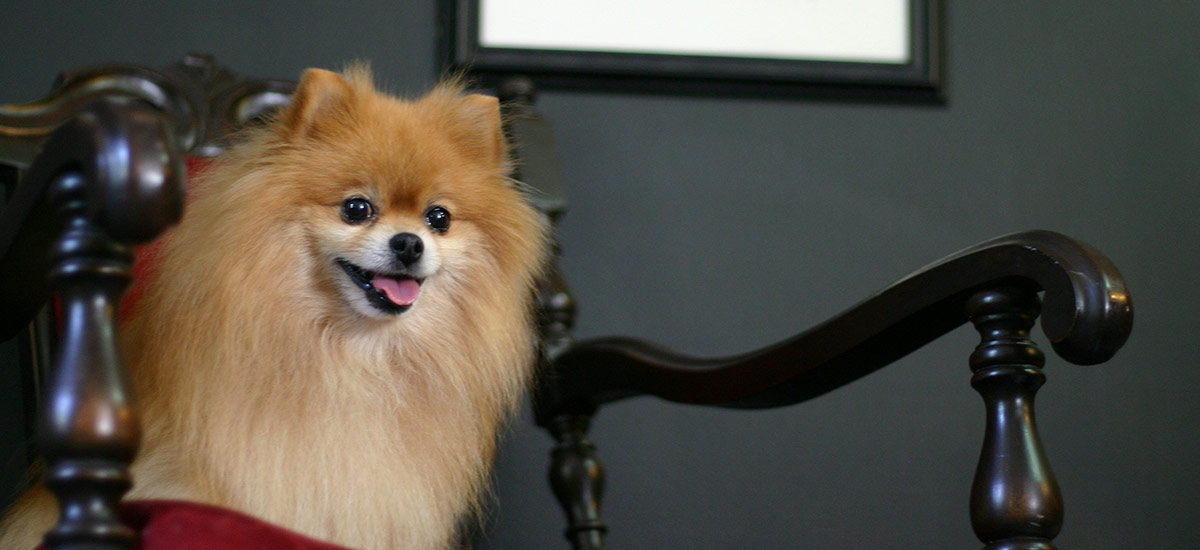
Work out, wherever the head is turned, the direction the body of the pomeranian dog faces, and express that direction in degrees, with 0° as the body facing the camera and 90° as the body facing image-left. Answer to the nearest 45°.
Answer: approximately 315°

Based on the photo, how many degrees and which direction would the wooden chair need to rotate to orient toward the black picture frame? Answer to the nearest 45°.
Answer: approximately 135° to its left

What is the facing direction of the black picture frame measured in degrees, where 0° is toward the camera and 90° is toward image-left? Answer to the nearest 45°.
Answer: approximately 0°

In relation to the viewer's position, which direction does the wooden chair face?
facing the viewer and to the right of the viewer

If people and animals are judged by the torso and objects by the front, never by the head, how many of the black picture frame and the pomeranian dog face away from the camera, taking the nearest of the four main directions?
0

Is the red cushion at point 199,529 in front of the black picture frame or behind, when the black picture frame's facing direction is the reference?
in front

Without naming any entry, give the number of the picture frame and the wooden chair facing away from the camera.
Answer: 0

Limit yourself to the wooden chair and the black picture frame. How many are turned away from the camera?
0
